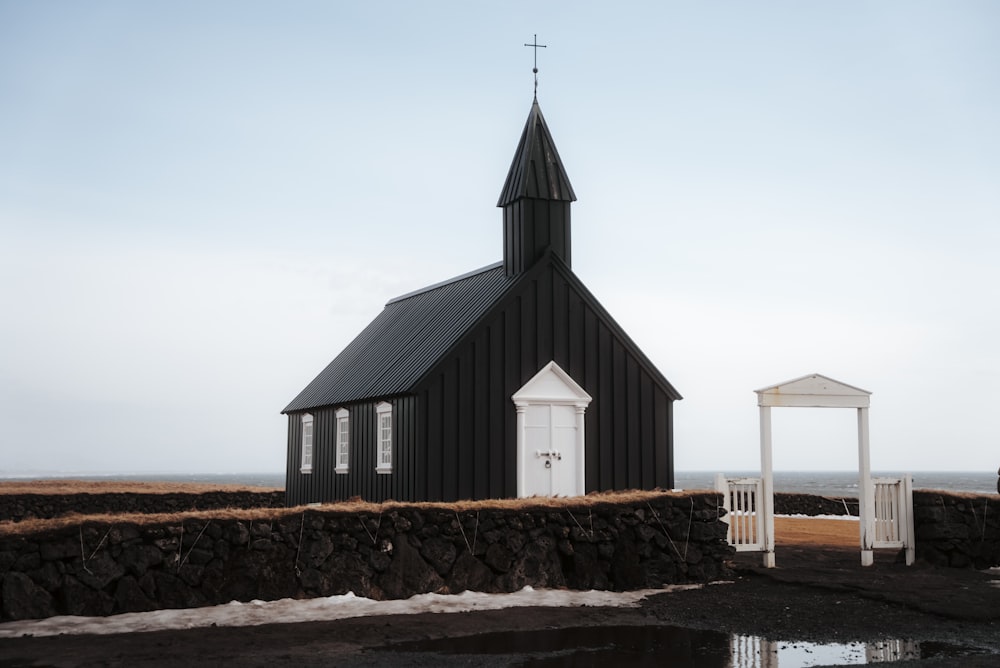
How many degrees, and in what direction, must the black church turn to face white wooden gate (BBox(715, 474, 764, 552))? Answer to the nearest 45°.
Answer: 0° — it already faces it

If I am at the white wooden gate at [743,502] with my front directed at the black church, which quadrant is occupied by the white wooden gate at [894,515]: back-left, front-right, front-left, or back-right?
back-right

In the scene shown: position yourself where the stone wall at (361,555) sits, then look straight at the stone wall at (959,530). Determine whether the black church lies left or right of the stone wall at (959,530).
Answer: left

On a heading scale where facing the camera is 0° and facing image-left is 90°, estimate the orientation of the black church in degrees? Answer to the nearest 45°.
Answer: approximately 315°

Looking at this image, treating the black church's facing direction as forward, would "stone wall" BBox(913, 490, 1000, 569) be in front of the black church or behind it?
in front

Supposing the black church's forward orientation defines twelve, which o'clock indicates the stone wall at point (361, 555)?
The stone wall is roughly at 2 o'clock from the black church.

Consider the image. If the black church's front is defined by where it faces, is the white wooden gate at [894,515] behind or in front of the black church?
in front

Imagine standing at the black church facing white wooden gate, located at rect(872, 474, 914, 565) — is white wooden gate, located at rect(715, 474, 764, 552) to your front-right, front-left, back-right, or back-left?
front-right
